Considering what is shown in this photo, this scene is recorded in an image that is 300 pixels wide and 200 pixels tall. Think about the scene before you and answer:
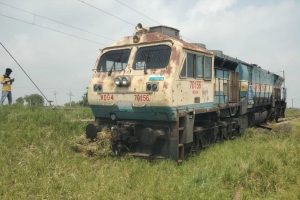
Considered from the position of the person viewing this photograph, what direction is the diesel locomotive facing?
facing the viewer and to the left of the viewer

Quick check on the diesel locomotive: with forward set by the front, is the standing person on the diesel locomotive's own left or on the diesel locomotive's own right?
on the diesel locomotive's own right
